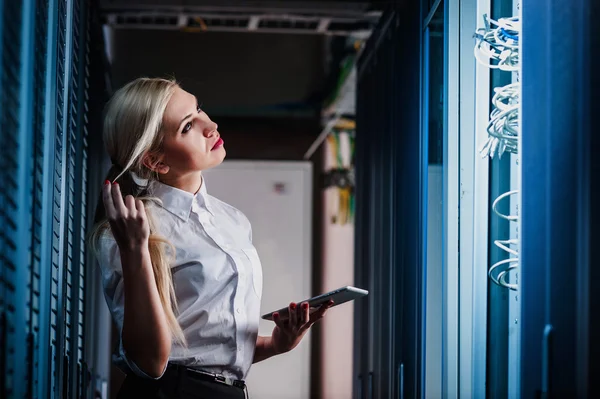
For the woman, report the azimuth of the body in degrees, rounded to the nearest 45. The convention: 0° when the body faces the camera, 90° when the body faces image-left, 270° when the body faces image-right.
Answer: approximately 315°

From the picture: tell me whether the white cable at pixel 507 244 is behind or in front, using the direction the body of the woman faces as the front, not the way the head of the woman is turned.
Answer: in front
